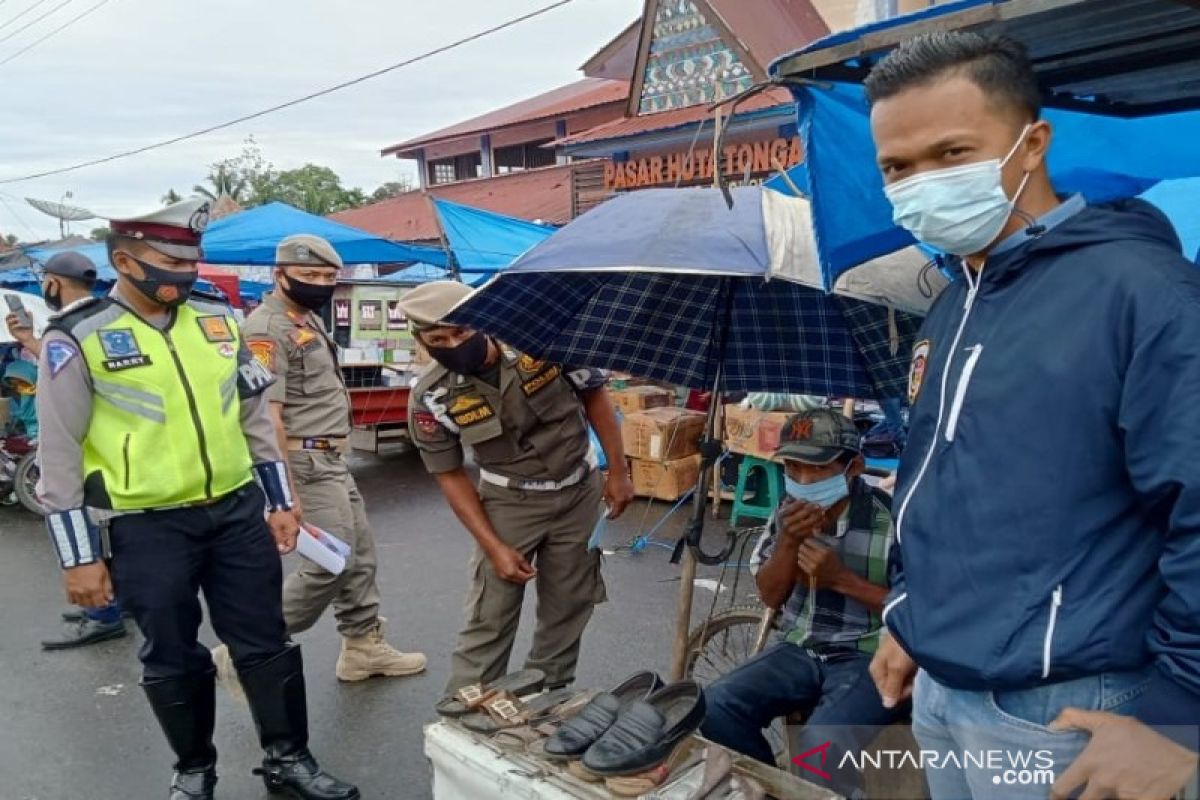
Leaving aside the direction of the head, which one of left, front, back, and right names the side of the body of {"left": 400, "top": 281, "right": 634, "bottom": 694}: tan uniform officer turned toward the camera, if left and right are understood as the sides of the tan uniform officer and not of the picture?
front

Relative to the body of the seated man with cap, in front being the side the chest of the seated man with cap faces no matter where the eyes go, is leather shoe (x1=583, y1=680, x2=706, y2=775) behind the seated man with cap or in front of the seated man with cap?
in front

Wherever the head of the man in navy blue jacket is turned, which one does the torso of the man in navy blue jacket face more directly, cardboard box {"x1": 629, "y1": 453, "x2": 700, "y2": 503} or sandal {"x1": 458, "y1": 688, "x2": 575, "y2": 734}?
the sandal

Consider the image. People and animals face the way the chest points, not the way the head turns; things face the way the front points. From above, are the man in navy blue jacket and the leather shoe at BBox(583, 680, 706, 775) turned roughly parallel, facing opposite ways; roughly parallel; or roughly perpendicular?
roughly parallel

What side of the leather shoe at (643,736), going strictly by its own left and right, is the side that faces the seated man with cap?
back

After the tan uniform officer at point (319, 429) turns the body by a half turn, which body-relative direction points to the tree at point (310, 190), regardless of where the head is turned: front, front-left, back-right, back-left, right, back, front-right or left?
front-right

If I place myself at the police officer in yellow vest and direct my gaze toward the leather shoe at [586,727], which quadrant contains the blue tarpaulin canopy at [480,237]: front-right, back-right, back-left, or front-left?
back-left

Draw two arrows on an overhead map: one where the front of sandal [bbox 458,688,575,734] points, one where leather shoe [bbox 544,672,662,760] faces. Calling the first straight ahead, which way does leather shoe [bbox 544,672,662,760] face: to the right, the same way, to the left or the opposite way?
the same way

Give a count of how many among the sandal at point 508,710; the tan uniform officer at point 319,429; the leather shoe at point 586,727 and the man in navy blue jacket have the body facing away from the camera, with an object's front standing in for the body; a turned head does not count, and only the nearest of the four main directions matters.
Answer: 0

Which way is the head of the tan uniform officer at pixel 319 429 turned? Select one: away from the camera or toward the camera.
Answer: toward the camera

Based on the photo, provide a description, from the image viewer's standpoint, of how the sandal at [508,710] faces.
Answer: facing the viewer and to the left of the viewer
